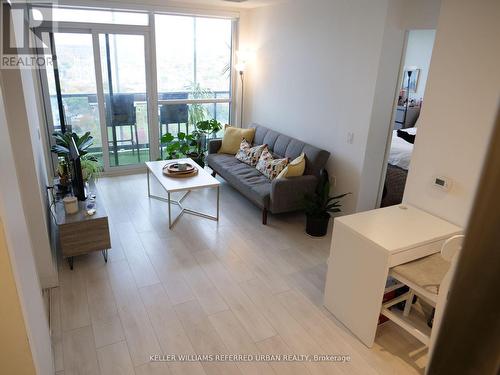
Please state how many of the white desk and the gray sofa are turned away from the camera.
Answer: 0

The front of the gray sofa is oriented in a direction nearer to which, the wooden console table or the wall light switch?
the wooden console table

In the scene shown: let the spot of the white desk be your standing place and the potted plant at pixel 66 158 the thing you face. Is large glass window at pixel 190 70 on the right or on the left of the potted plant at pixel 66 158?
right

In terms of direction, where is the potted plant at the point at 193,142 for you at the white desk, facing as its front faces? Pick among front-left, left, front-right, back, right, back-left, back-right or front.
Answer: back

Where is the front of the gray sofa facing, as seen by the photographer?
facing the viewer and to the left of the viewer

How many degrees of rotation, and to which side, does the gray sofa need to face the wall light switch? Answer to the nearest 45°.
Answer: approximately 135° to its left

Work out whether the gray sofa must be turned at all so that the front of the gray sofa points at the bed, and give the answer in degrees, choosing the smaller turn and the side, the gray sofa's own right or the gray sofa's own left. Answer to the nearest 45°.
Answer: approximately 135° to the gray sofa's own left

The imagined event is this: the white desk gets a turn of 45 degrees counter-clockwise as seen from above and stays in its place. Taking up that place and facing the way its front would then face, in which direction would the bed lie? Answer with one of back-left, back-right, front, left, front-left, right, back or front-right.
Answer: left

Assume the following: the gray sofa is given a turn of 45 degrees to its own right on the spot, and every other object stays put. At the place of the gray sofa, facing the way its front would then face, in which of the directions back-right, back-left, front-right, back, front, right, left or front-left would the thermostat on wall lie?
back-left
